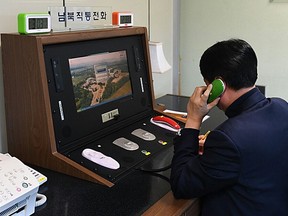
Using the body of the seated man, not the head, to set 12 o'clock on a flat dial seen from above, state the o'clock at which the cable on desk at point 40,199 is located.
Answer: The cable on desk is roughly at 10 o'clock from the seated man.

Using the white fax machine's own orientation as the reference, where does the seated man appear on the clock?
The seated man is roughly at 11 o'clock from the white fax machine.

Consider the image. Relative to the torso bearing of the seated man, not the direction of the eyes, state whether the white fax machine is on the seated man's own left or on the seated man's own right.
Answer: on the seated man's own left

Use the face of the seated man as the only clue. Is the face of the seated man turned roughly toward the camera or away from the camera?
away from the camera

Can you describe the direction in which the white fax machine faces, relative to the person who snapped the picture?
facing the viewer and to the right of the viewer

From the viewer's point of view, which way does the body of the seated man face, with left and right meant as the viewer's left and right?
facing away from the viewer and to the left of the viewer
